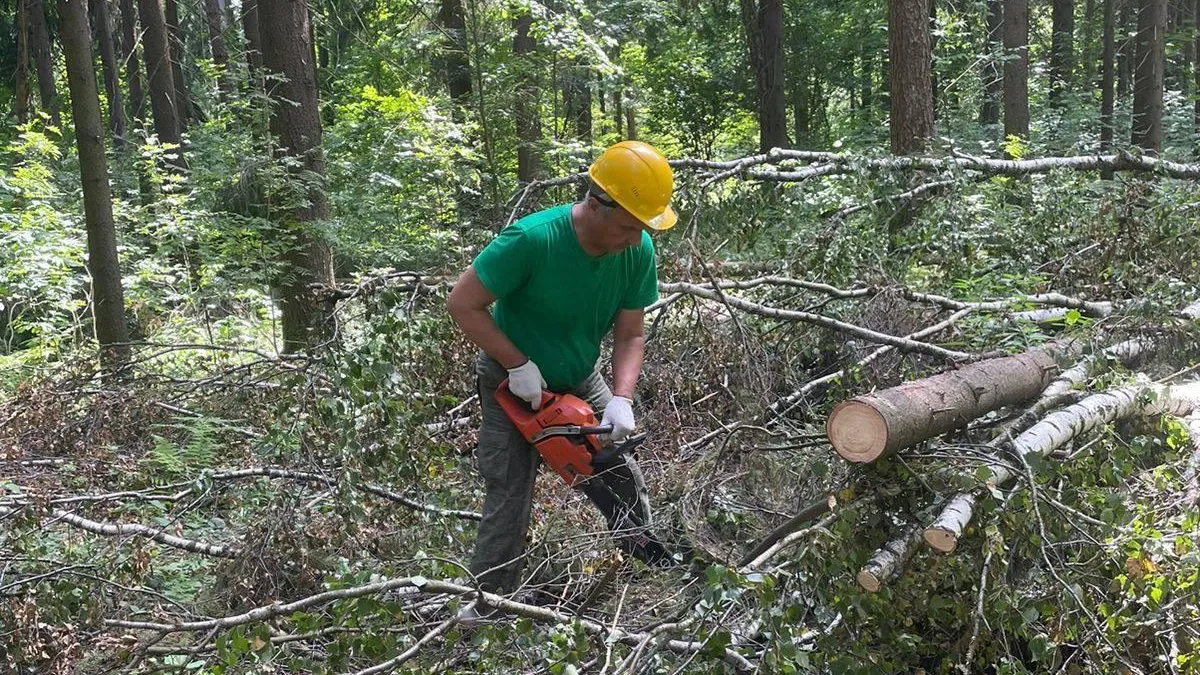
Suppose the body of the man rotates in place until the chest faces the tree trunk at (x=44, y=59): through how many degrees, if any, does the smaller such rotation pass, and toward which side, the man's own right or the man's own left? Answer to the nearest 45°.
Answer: approximately 180°

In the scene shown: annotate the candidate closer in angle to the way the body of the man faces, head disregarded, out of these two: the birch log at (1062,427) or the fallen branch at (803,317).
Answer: the birch log

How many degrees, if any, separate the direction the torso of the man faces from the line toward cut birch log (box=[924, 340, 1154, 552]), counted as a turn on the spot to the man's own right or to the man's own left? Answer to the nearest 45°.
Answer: approximately 45° to the man's own left

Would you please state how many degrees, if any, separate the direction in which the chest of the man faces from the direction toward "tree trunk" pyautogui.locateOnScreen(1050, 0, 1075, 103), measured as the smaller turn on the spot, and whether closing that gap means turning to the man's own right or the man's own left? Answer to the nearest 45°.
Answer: approximately 90° to the man's own left

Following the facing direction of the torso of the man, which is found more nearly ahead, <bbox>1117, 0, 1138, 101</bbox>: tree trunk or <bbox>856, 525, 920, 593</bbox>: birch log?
the birch log

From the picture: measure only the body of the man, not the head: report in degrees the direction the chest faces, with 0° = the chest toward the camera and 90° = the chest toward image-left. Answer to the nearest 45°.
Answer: approximately 315°

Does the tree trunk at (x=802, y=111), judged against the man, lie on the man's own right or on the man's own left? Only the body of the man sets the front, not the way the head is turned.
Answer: on the man's own left

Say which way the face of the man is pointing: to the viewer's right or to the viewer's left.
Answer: to the viewer's right

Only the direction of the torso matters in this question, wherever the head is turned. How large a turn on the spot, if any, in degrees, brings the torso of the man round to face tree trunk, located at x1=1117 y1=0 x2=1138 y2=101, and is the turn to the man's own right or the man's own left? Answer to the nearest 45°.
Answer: approximately 90° to the man's own left
